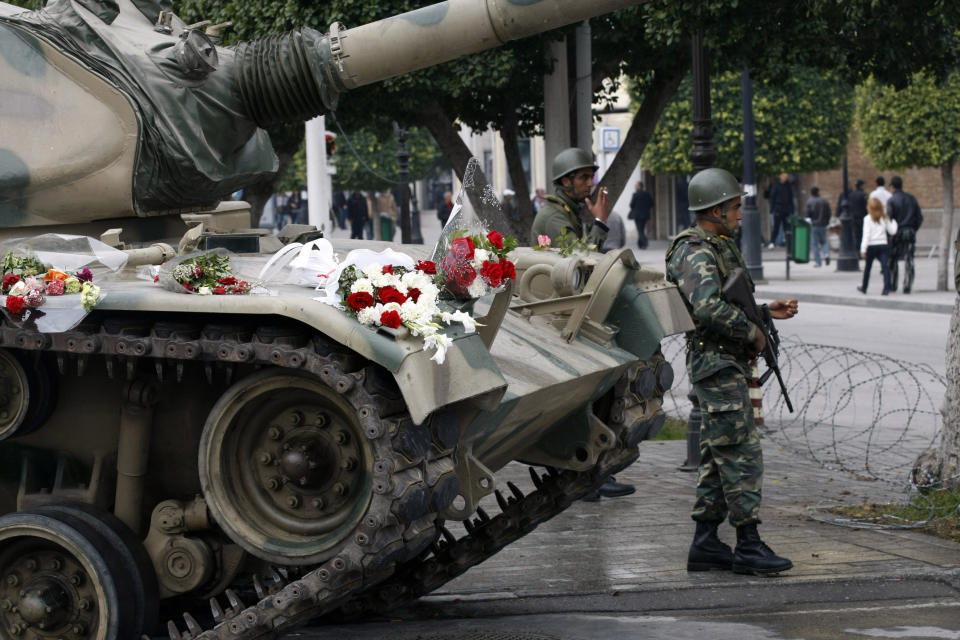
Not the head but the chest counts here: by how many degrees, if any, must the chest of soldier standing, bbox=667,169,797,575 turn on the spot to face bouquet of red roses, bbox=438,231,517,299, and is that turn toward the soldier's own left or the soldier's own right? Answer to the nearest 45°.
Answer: approximately 135° to the soldier's own right

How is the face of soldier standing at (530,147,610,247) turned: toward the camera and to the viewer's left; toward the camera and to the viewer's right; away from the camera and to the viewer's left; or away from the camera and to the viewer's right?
toward the camera and to the viewer's right

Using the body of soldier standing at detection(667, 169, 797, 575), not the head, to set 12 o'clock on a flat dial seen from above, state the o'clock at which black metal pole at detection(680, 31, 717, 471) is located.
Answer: The black metal pole is roughly at 9 o'clock from the soldier standing.

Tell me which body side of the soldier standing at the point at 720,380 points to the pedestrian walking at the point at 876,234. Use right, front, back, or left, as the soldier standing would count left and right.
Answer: left

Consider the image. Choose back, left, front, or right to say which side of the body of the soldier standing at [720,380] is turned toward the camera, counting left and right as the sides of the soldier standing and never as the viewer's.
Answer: right

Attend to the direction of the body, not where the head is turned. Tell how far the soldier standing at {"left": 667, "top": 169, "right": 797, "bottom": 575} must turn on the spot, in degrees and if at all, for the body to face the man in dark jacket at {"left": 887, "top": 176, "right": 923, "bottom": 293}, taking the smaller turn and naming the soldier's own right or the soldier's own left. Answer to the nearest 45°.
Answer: approximately 90° to the soldier's own left

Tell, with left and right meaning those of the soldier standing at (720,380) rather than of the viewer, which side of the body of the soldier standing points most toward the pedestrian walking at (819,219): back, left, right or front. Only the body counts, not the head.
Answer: left

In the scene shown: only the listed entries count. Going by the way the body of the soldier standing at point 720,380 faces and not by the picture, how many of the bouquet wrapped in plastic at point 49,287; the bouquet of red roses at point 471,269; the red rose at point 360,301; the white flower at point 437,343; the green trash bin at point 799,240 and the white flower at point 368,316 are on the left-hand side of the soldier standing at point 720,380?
1

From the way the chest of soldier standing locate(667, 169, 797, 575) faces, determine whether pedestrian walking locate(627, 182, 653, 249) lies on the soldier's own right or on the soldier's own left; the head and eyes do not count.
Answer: on the soldier's own left

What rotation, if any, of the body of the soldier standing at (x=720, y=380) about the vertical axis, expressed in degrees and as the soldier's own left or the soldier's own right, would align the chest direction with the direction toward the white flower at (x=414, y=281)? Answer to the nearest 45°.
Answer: approximately 135° to the soldier's own right

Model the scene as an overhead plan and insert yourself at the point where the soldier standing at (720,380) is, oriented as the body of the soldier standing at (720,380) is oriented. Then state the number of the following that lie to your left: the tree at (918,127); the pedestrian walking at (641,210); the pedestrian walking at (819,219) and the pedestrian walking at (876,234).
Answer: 4

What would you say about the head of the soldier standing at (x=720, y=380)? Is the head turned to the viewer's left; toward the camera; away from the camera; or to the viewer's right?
to the viewer's right

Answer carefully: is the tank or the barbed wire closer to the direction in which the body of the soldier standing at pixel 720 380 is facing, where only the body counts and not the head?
the barbed wire

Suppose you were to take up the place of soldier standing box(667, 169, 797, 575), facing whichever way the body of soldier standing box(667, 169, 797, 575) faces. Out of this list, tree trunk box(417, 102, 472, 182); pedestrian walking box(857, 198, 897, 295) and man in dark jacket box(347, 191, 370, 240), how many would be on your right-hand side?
0

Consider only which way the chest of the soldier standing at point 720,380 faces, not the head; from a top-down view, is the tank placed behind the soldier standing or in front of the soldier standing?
behind
